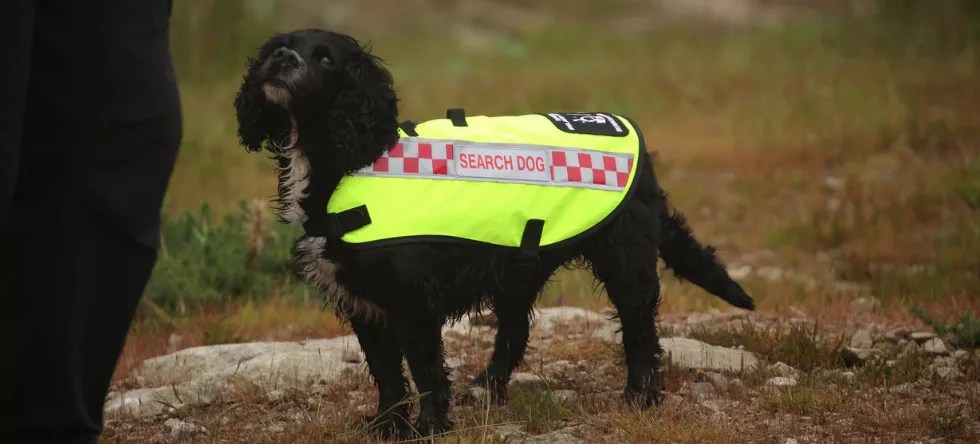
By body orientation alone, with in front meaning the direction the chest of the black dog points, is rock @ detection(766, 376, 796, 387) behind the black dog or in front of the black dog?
behind

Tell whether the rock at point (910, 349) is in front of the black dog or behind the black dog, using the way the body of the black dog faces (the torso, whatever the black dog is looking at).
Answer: behind

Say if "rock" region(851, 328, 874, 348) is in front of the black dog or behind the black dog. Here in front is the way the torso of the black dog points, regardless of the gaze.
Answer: behind

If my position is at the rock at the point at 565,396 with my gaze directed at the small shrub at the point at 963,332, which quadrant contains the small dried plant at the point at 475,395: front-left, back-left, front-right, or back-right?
back-left

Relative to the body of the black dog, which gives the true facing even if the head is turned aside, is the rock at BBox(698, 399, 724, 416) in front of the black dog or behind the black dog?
behind

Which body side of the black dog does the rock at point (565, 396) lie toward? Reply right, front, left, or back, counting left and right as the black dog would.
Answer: back

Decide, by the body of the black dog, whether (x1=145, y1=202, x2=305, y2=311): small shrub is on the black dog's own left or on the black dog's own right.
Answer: on the black dog's own right

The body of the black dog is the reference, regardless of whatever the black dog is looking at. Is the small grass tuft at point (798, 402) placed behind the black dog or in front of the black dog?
behind

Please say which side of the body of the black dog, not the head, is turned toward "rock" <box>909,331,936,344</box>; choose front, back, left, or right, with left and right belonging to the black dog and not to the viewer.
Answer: back

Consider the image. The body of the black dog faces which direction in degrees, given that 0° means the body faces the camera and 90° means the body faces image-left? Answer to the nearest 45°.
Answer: approximately 45°
